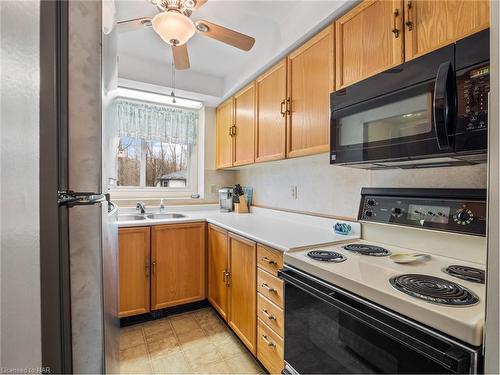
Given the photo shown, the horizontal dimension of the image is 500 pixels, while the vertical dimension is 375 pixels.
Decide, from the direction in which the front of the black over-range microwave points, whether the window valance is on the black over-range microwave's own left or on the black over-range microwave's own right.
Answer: on the black over-range microwave's own right

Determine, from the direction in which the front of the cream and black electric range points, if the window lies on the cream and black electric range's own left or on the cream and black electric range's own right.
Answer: on the cream and black electric range's own right

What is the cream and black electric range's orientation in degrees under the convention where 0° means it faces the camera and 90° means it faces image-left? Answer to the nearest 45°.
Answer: approximately 45°

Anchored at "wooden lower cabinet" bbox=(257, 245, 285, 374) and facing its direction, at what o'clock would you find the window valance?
The window valance is roughly at 3 o'clock from the wooden lower cabinet.

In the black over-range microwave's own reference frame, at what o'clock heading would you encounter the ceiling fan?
The ceiling fan is roughly at 1 o'clock from the black over-range microwave.

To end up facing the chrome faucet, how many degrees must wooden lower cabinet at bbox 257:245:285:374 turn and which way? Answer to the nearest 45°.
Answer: approximately 90° to its right

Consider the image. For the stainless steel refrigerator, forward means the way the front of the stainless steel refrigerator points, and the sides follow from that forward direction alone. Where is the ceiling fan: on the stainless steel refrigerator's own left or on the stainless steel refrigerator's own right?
on the stainless steel refrigerator's own left

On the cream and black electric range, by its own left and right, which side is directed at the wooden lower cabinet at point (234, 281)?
right

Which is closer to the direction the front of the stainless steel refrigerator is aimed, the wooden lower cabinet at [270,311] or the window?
the wooden lower cabinet

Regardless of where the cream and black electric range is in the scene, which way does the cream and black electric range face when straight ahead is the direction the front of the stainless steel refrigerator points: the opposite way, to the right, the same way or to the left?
the opposite way

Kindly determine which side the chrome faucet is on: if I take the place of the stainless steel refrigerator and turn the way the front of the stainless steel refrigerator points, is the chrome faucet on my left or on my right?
on my left

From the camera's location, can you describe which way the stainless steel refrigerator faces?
facing to the right of the viewer
